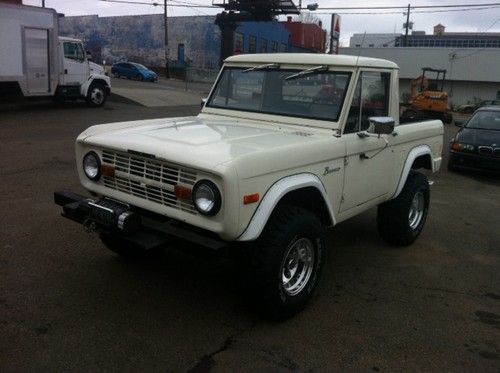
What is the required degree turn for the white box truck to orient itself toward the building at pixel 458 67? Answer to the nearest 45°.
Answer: approximately 45° to its left

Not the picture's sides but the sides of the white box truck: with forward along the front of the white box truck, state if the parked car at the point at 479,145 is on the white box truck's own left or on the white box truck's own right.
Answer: on the white box truck's own right

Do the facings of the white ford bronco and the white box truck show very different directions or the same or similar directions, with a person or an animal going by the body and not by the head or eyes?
very different directions

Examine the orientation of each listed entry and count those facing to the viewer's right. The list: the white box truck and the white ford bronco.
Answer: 1

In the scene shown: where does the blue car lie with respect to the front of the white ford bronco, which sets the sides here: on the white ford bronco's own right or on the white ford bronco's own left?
on the white ford bronco's own right

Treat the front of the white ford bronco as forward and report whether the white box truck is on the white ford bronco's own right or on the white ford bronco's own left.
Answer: on the white ford bronco's own right

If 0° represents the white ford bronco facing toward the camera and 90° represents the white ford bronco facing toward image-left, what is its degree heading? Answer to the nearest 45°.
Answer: approximately 45°

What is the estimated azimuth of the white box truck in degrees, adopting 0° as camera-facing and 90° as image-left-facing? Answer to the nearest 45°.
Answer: approximately 270°

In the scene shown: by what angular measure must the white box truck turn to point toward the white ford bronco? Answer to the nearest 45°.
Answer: approximately 90° to its right
